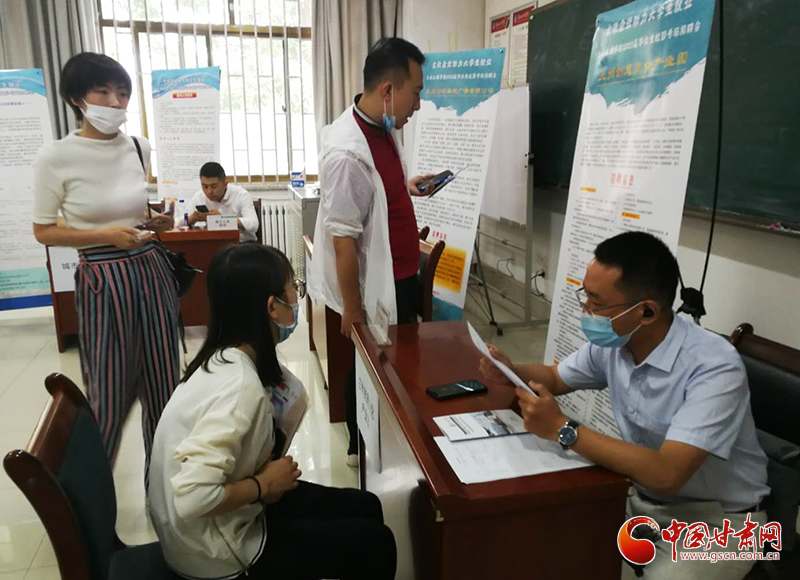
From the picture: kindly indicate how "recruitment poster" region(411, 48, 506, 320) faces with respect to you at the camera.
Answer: facing the viewer and to the left of the viewer

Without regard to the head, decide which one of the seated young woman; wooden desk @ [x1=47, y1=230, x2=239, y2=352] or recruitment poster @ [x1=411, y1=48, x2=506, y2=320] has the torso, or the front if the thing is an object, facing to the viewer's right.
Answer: the seated young woman

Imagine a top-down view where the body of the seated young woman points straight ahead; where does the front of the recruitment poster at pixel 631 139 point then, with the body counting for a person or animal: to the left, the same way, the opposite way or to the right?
the opposite way

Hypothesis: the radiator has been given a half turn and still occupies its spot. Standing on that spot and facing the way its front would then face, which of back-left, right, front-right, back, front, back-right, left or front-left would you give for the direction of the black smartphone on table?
back

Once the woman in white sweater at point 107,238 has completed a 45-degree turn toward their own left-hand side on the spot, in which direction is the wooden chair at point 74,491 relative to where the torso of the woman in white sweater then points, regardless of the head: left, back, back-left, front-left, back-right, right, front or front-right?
right

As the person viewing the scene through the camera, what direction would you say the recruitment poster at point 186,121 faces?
facing the viewer

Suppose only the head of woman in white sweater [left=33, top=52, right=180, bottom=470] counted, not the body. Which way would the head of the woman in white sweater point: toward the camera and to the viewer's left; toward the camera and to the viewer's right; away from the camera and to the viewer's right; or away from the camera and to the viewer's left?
toward the camera and to the viewer's right

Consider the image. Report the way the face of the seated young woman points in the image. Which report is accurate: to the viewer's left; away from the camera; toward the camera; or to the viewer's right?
to the viewer's right

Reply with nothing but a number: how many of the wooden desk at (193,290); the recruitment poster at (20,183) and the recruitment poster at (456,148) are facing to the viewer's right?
0

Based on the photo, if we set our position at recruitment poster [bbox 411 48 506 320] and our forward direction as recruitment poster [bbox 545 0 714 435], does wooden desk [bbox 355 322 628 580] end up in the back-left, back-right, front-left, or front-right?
front-right

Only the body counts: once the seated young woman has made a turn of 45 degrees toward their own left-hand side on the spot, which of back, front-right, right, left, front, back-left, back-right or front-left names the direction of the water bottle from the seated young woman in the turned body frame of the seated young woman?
front-left

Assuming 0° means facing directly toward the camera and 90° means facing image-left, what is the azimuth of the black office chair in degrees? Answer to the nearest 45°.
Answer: approximately 90°

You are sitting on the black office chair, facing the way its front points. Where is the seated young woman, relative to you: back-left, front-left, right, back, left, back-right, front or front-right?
front-left

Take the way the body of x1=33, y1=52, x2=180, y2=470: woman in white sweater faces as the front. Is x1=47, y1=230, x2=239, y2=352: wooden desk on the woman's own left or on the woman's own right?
on the woman's own left

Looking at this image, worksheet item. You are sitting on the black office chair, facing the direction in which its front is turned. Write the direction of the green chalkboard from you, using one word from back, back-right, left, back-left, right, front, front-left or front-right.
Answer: right

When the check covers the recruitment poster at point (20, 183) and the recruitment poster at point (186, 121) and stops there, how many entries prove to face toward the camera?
2

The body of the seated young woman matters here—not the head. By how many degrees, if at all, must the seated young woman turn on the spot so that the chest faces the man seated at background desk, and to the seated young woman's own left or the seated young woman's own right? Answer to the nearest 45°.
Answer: approximately 90° to the seated young woman's own left
